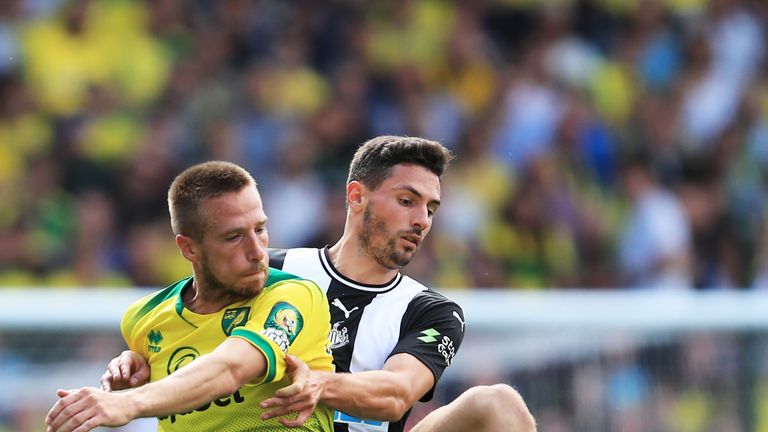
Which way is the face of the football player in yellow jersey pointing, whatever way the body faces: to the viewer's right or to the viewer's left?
to the viewer's right

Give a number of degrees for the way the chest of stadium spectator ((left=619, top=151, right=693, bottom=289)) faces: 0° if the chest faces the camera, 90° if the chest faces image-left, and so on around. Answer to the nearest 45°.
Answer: approximately 45°
